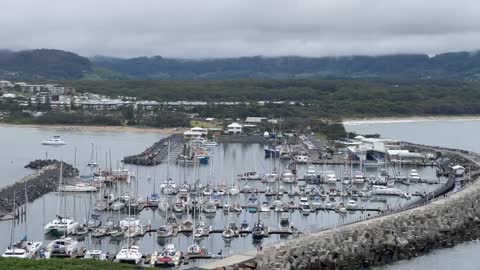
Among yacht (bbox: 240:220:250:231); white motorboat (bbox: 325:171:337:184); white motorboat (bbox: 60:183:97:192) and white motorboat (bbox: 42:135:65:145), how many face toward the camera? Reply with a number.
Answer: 1

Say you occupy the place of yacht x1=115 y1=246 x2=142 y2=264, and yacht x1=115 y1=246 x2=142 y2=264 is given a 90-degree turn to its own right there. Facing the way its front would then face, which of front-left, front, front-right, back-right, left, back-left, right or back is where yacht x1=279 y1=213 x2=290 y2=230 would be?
right

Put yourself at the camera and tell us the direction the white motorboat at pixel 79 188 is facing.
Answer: facing to the left of the viewer

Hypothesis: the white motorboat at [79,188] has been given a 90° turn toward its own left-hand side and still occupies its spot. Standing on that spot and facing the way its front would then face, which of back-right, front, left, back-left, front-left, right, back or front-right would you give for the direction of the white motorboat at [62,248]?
front

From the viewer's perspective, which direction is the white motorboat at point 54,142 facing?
to the viewer's left

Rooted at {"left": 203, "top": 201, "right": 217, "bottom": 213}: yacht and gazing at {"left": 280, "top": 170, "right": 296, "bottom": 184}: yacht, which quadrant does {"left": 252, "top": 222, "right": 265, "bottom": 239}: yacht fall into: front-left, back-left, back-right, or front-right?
back-right

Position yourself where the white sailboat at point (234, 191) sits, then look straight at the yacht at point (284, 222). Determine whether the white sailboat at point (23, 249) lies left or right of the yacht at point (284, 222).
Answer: right

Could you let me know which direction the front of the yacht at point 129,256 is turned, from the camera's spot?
facing the viewer and to the left of the viewer

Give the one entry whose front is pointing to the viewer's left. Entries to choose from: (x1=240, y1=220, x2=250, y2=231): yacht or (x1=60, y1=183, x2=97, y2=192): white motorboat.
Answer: the white motorboat
